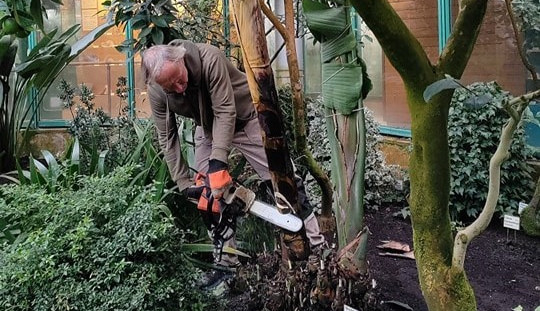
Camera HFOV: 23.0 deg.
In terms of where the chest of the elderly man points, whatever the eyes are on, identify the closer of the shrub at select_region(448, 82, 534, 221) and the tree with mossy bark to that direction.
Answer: the tree with mossy bark

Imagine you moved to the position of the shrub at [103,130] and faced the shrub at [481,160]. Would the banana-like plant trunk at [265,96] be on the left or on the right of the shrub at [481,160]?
right
